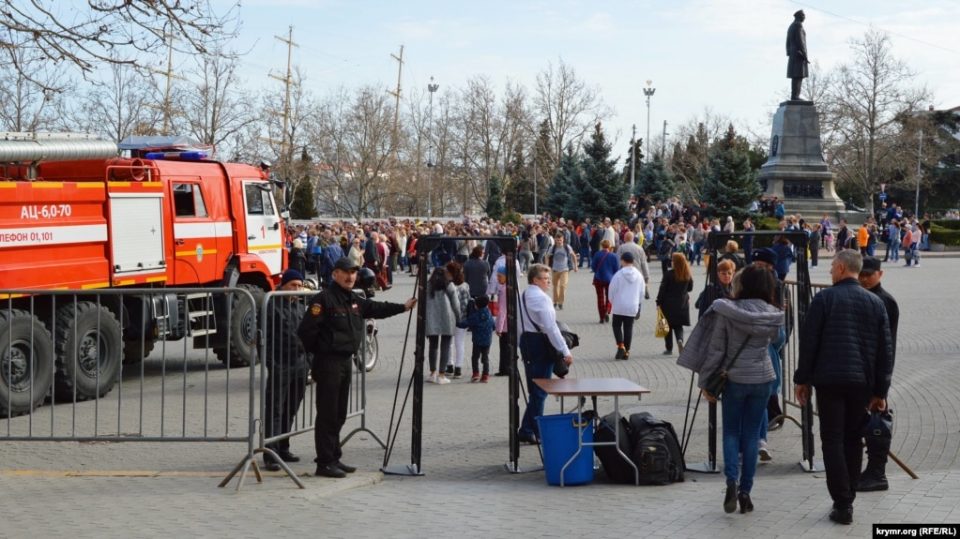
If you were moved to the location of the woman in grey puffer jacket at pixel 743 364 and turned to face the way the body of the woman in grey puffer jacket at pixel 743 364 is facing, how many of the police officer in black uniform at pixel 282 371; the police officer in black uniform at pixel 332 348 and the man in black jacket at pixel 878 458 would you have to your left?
2

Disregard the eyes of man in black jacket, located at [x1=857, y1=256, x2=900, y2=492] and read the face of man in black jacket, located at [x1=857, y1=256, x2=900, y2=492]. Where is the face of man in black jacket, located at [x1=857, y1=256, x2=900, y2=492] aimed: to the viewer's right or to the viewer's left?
to the viewer's left

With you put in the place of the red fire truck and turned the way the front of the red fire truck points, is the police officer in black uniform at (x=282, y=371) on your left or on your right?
on your right

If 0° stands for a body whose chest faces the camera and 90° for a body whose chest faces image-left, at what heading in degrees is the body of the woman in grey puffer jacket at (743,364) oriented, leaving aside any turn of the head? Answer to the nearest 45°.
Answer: approximately 180°

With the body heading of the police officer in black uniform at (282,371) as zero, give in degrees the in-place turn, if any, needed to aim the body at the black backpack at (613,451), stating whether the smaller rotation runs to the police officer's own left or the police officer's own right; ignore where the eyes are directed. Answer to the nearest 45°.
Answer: approximately 45° to the police officer's own left

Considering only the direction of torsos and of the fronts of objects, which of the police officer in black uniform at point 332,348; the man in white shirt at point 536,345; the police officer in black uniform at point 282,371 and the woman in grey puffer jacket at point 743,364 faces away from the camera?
the woman in grey puffer jacket

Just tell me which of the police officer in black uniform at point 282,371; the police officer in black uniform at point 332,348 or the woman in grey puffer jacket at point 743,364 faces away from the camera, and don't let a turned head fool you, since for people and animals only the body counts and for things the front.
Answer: the woman in grey puffer jacket

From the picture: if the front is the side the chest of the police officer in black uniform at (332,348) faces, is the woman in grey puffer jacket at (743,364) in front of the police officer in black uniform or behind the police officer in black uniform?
in front

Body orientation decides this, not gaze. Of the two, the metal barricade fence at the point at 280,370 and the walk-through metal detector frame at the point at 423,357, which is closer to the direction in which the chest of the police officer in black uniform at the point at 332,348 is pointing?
the walk-through metal detector frame

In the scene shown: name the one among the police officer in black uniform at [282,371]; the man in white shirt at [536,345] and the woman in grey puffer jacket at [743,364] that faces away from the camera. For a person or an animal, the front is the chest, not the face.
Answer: the woman in grey puffer jacket

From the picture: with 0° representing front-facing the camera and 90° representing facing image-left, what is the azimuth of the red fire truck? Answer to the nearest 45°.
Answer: approximately 225°
